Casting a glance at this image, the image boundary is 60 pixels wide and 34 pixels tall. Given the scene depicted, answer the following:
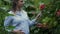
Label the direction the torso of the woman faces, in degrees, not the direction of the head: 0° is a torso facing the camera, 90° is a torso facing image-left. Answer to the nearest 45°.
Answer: approximately 315°
